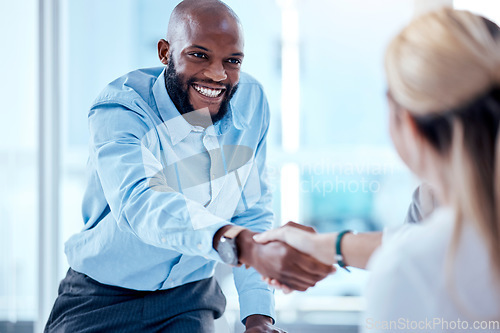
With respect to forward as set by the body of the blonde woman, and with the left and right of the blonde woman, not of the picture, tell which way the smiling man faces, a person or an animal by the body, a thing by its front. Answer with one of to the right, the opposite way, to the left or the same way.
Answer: the opposite way

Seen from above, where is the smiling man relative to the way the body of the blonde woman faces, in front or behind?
in front

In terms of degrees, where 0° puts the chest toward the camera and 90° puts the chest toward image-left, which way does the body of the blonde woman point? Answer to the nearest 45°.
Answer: approximately 135°

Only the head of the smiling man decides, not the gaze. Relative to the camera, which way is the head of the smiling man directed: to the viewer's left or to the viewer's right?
to the viewer's right

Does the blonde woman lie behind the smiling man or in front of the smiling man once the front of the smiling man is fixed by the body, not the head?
in front

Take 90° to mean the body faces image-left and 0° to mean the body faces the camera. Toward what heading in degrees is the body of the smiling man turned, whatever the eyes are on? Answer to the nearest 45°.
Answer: approximately 315°
